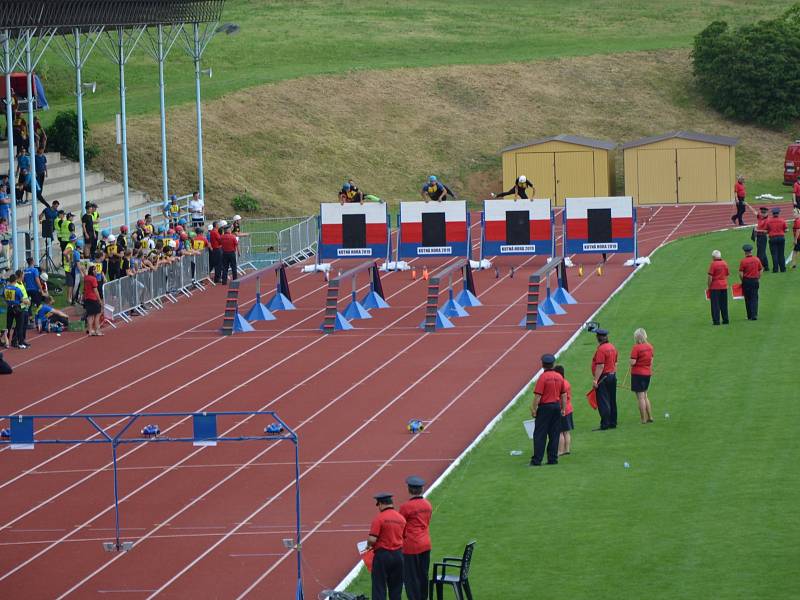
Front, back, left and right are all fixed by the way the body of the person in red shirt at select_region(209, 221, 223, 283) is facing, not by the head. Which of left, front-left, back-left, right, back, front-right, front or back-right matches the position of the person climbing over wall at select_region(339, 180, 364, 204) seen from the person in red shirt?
front-left

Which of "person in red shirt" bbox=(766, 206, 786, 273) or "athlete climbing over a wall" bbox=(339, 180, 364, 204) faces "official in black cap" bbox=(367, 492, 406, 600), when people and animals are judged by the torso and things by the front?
the athlete climbing over a wall

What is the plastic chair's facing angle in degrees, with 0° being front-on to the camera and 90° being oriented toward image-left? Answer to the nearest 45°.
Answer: approximately 90°

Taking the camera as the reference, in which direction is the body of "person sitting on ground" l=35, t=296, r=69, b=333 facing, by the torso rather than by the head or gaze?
to the viewer's right

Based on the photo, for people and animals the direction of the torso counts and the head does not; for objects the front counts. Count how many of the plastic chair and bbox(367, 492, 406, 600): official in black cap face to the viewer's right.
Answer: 0

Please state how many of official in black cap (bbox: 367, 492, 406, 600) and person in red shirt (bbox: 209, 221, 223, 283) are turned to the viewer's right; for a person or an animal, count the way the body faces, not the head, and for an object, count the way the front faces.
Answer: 1

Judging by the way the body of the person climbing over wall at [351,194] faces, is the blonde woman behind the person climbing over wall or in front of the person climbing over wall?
in front
